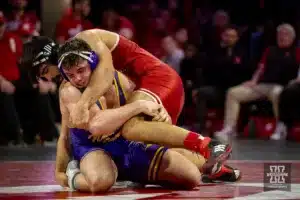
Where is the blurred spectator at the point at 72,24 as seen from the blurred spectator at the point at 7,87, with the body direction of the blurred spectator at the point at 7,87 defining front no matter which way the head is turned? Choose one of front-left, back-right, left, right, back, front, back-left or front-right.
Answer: back-left

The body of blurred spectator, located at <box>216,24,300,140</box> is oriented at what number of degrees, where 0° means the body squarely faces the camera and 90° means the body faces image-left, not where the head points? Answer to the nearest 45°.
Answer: approximately 45°

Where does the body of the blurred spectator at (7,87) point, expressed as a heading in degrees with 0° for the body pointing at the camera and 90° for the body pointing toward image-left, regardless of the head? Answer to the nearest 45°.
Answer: approximately 0°

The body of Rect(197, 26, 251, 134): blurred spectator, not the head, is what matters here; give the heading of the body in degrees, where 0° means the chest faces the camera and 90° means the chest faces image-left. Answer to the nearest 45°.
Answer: approximately 45°

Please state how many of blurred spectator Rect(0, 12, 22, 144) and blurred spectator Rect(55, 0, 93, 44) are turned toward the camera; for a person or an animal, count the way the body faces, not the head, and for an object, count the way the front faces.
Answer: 2

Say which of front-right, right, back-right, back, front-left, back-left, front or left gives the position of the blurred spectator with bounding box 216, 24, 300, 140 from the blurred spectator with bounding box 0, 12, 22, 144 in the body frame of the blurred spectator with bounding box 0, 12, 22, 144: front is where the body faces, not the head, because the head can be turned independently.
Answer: left

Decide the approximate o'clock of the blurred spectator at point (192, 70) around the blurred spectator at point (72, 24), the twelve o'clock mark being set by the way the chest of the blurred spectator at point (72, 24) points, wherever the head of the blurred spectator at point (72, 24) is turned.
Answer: the blurred spectator at point (192, 70) is roughly at 9 o'clock from the blurred spectator at point (72, 24).

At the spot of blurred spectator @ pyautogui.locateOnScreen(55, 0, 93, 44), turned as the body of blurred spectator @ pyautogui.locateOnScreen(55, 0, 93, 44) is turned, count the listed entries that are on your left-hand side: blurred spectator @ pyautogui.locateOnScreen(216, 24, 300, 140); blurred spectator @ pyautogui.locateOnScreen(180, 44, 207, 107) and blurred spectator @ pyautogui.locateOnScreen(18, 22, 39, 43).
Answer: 2

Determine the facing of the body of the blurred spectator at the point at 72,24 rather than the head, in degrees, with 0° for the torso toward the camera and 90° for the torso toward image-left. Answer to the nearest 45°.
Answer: approximately 0°

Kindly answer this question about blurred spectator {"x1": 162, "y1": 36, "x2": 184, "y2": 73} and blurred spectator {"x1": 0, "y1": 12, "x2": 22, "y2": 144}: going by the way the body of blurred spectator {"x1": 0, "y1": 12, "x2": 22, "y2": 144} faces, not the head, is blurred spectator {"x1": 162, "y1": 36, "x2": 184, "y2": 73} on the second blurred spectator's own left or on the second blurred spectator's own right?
on the second blurred spectator's own left
